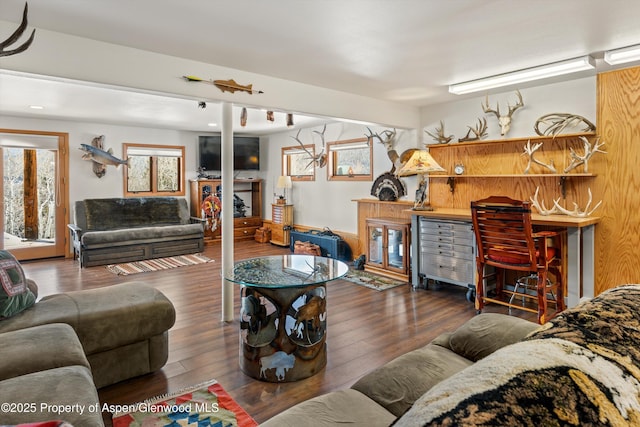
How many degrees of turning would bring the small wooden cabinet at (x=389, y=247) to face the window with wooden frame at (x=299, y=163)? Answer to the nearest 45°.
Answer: approximately 90° to its right

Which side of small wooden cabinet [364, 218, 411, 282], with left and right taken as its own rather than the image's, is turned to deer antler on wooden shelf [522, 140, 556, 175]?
left

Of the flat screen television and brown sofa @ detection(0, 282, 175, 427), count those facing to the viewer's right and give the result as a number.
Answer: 1

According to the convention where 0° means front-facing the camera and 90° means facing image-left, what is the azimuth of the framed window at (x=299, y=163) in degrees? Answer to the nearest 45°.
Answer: approximately 45°

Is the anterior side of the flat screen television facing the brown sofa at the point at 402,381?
yes

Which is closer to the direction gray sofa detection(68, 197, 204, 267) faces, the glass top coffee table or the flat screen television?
the glass top coffee table

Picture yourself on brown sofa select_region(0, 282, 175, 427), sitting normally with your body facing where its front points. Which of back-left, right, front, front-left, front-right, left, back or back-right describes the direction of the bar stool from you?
front

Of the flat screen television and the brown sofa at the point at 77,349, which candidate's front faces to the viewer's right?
the brown sofa

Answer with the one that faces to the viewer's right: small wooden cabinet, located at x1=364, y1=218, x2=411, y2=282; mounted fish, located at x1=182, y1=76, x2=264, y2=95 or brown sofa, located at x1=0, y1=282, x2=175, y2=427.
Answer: the brown sofa

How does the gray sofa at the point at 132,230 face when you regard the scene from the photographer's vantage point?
facing the viewer and to the right of the viewer

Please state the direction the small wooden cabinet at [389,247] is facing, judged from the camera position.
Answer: facing the viewer and to the left of the viewer

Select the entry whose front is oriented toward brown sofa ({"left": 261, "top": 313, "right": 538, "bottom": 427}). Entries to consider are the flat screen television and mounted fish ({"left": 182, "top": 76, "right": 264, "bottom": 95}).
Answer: the flat screen television

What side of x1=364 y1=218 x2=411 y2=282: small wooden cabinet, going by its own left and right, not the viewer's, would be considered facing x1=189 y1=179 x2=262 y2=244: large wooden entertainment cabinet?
right

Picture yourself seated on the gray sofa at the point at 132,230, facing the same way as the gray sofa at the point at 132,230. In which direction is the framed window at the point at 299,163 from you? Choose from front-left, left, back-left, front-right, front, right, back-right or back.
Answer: front-left

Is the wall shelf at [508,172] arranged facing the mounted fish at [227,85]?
yes

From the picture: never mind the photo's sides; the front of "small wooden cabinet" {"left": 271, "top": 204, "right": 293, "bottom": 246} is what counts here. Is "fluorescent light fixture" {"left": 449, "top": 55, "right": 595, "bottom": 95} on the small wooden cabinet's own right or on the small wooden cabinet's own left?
on the small wooden cabinet's own left
